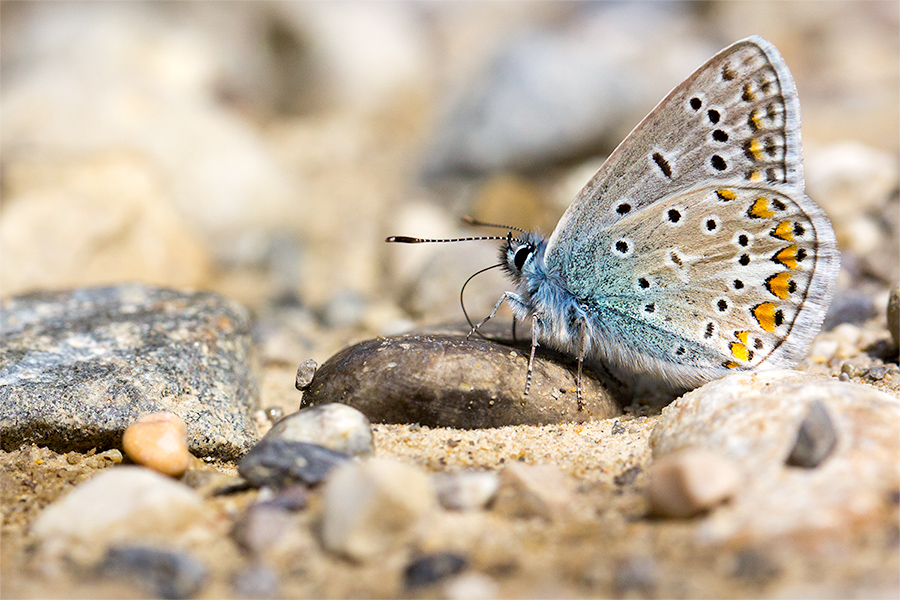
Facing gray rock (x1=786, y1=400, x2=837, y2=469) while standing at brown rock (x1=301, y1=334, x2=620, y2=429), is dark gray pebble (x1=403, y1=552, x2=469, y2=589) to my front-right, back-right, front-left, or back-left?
front-right

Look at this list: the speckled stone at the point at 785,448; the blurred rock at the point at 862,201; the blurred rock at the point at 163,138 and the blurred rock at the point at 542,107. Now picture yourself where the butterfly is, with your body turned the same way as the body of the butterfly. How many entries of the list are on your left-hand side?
1

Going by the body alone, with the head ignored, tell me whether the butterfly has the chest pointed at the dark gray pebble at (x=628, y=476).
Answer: no

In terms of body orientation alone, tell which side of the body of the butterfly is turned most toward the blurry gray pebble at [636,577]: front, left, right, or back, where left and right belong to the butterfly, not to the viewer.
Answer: left

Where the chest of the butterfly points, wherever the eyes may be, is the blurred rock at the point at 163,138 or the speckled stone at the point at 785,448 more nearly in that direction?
the blurred rock

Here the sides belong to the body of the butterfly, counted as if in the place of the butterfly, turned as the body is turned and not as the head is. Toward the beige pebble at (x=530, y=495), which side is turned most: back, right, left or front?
left

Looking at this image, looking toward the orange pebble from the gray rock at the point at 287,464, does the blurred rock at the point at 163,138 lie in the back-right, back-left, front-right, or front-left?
front-right

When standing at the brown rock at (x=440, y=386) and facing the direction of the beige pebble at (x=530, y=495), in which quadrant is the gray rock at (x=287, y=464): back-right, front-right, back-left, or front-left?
front-right

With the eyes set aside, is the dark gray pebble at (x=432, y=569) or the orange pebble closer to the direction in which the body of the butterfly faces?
the orange pebble

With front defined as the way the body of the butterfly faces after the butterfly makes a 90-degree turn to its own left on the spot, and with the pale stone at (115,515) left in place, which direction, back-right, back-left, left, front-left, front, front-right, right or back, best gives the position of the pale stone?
front-right

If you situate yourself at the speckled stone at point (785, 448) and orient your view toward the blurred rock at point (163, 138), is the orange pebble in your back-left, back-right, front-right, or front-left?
front-left

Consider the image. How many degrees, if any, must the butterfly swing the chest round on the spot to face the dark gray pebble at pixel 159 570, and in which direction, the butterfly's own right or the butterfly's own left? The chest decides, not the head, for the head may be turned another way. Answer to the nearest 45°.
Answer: approximately 45° to the butterfly's own left

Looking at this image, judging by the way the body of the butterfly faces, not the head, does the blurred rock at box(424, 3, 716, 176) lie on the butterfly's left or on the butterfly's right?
on the butterfly's right

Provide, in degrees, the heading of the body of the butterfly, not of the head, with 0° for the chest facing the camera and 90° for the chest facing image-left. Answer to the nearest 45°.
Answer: approximately 90°

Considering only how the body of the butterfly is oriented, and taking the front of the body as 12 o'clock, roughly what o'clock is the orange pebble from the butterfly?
The orange pebble is roughly at 11 o'clock from the butterfly.
